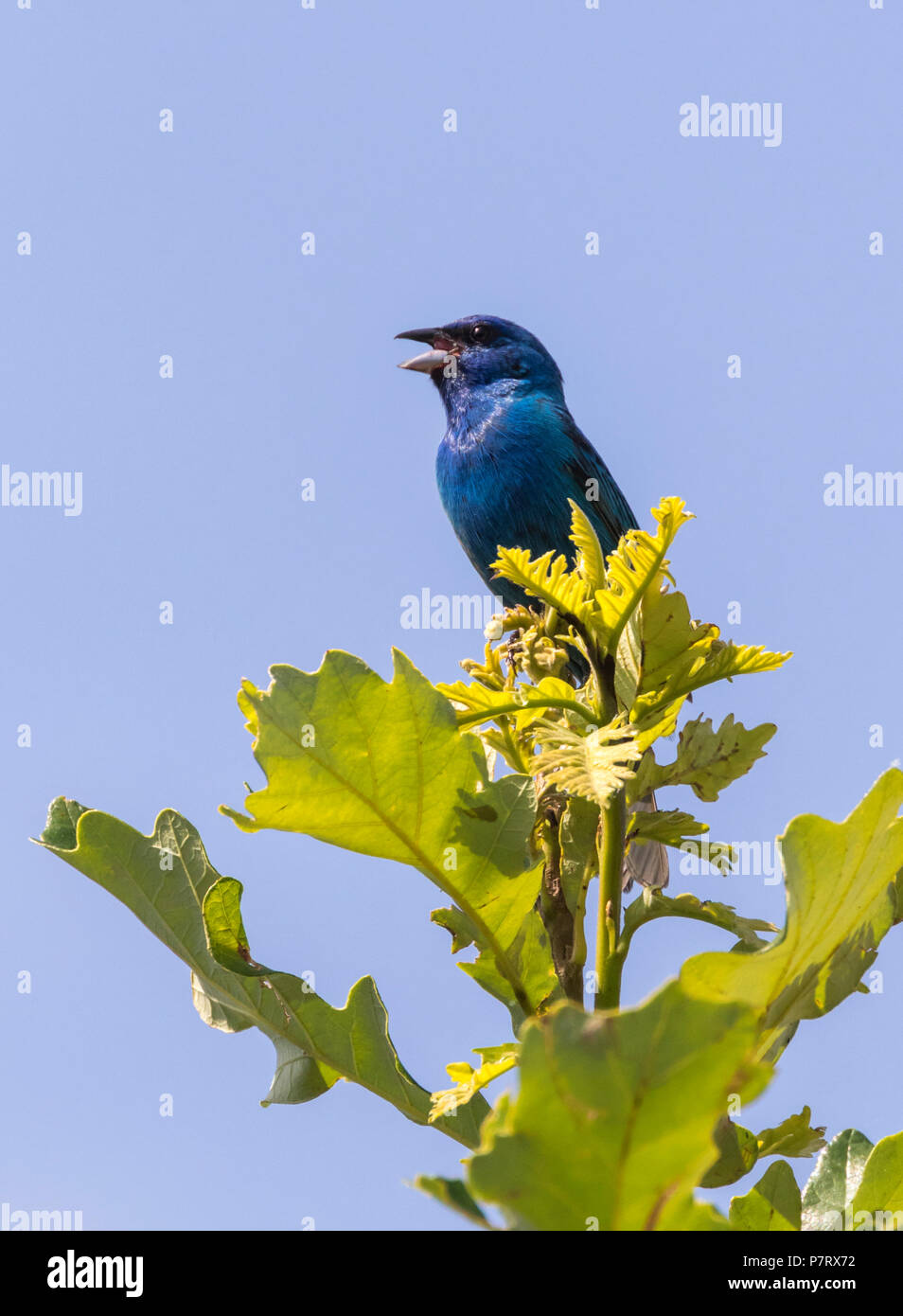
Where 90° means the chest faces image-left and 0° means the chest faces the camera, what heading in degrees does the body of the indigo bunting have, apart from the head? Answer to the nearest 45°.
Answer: approximately 45°
